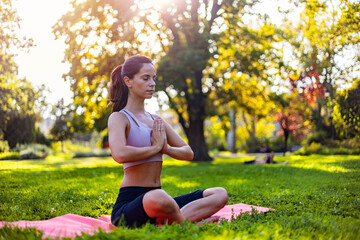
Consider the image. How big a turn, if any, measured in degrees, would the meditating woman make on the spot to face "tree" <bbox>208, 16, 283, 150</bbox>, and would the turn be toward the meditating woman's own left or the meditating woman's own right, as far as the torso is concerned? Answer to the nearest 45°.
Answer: approximately 135° to the meditating woman's own left

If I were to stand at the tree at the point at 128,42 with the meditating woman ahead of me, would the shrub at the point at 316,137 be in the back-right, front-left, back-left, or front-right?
back-left

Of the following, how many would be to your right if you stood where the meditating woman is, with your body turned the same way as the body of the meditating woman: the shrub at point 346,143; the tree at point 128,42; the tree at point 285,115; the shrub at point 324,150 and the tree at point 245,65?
0

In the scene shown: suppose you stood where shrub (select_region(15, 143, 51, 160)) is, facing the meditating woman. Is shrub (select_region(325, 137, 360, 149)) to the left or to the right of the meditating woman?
left

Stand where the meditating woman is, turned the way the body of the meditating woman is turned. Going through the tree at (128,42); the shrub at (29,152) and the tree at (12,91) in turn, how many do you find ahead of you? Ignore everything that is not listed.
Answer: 0

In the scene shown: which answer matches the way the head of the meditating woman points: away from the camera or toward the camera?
toward the camera

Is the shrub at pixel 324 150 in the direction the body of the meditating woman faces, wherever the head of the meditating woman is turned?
no

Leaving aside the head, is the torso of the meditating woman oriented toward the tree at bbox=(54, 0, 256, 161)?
no

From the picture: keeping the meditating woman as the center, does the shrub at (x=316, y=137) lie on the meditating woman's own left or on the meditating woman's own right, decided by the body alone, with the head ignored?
on the meditating woman's own left

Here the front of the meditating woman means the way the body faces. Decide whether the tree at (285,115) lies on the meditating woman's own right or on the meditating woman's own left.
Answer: on the meditating woman's own left
